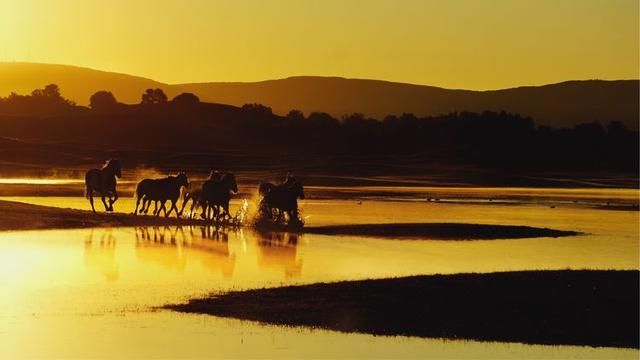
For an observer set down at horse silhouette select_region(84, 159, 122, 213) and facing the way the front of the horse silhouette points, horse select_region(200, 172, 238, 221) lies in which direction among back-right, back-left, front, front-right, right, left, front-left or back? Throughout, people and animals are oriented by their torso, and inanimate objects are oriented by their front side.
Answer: front

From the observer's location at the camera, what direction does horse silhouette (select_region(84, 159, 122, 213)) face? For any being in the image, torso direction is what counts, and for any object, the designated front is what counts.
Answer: facing the viewer and to the right of the viewer

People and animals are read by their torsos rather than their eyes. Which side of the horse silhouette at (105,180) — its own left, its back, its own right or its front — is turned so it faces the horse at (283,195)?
front
